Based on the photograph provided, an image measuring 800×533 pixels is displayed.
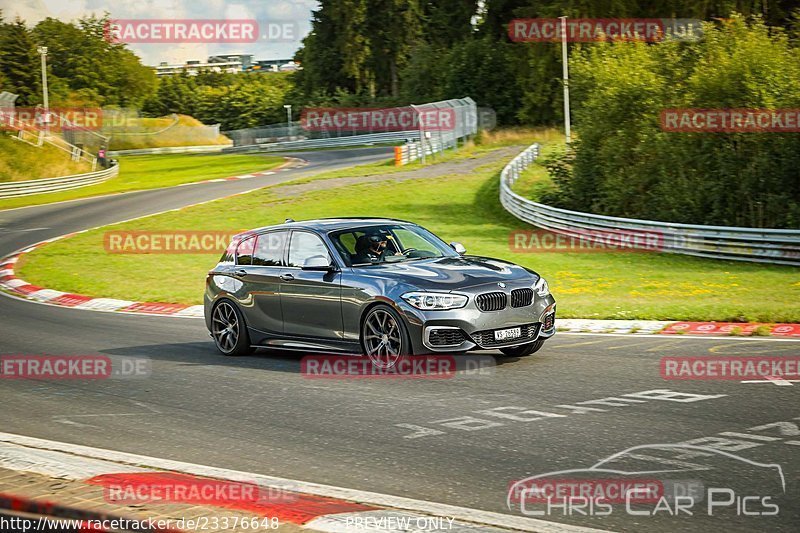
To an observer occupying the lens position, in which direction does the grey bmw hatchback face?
facing the viewer and to the right of the viewer

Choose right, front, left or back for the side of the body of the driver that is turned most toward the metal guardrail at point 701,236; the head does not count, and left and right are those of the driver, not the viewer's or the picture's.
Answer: left

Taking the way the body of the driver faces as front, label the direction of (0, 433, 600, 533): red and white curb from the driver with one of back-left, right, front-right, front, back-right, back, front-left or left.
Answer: front-right

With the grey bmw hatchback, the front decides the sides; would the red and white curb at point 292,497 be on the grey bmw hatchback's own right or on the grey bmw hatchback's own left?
on the grey bmw hatchback's own right
